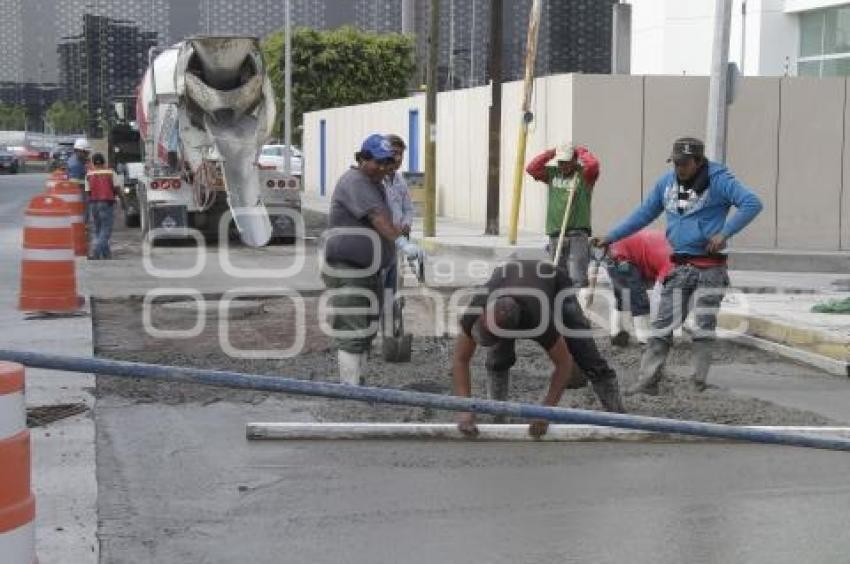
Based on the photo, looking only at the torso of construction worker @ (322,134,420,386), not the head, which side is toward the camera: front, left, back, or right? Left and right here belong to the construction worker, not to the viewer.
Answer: right

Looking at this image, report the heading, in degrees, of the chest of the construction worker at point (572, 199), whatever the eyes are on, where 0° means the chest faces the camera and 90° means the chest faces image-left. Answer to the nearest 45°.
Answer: approximately 0°

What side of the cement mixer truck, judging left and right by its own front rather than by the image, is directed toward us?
back

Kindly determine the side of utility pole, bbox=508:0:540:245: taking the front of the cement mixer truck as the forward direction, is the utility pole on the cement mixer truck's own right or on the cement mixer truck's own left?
on the cement mixer truck's own right

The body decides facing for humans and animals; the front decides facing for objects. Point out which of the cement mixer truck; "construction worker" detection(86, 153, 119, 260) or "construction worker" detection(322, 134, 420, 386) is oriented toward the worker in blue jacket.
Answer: "construction worker" detection(322, 134, 420, 386)

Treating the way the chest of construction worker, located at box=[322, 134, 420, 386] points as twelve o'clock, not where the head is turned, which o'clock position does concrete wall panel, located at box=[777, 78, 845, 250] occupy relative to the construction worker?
The concrete wall panel is roughly at 10 o'clock from the construction worker.

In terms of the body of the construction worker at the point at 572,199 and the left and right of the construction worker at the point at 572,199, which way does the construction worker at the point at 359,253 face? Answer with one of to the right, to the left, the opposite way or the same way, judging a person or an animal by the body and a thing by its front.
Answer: to the left

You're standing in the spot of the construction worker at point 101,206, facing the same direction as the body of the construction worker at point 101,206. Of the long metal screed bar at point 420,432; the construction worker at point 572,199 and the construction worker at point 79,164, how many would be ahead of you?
1
